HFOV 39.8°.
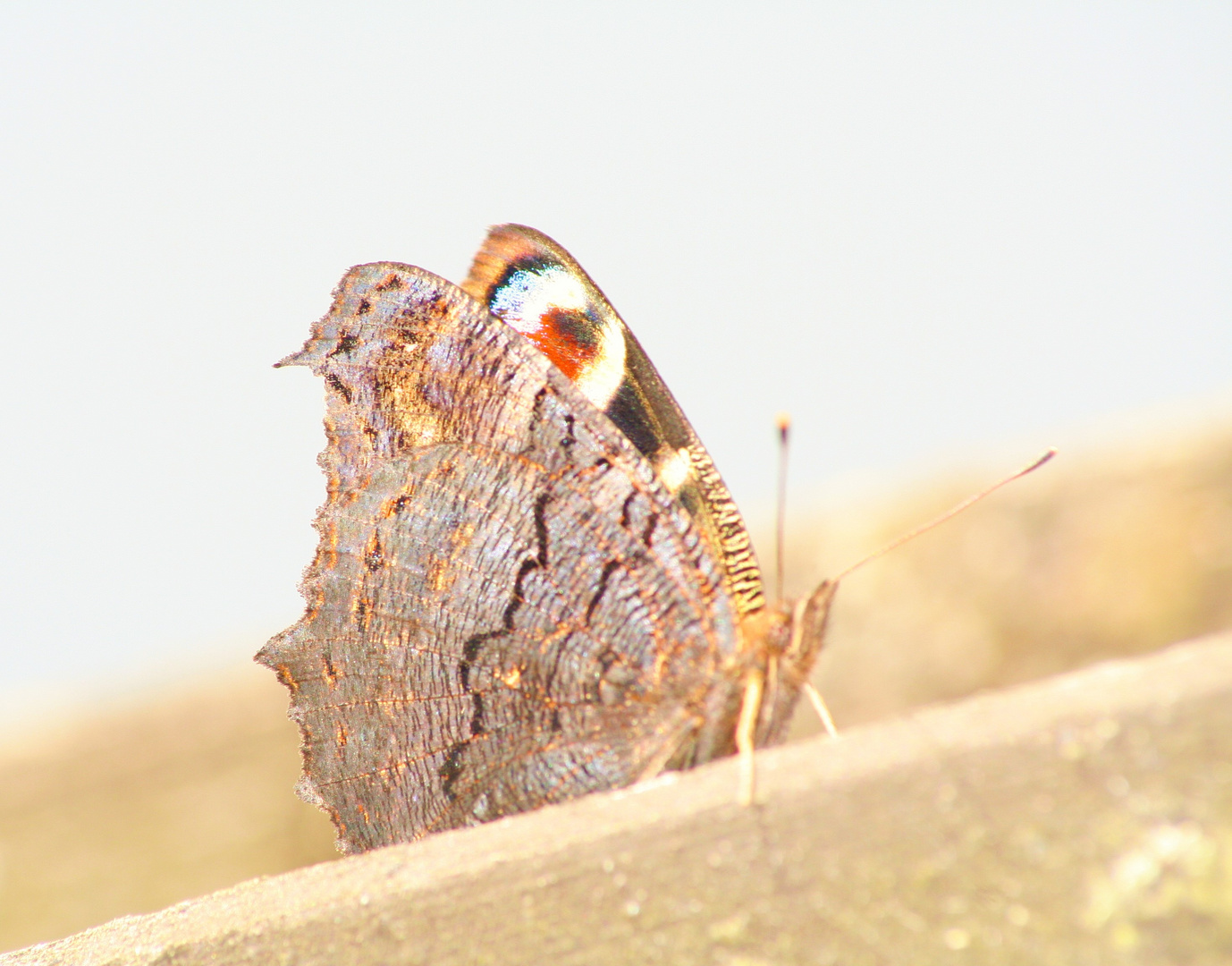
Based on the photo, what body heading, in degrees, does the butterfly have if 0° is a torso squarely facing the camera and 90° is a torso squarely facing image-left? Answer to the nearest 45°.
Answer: approximately 270°
